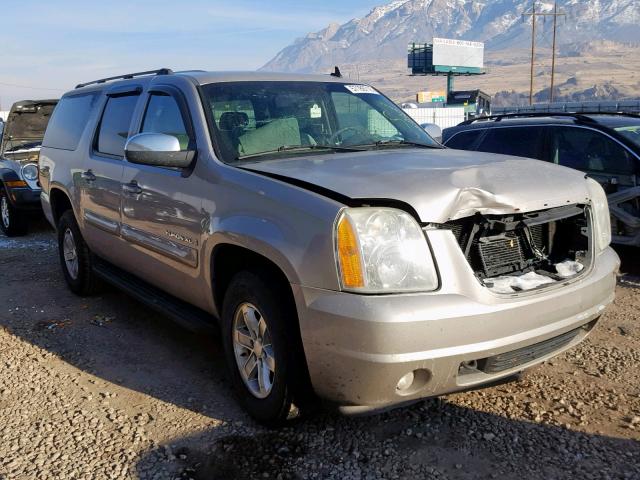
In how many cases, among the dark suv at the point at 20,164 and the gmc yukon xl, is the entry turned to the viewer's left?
0

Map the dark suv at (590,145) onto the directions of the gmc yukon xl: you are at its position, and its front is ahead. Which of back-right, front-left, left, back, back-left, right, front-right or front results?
left

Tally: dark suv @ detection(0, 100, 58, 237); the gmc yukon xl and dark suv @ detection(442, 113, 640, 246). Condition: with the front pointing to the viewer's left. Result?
0

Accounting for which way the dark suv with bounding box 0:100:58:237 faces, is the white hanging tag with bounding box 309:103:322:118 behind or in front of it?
in front

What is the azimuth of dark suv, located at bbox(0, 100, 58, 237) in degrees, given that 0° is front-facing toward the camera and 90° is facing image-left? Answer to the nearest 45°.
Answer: approximately 315°

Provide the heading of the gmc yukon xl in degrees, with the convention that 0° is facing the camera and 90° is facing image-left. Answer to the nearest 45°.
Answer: approximately 315°

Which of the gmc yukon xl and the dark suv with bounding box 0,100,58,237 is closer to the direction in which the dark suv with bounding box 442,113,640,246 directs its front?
the gmc yukon xl

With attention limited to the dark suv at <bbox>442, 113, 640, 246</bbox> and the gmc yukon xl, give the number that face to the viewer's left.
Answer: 0

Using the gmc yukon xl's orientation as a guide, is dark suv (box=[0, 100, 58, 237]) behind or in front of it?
behind

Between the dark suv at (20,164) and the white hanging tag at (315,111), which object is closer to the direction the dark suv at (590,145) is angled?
the white hanging tag
